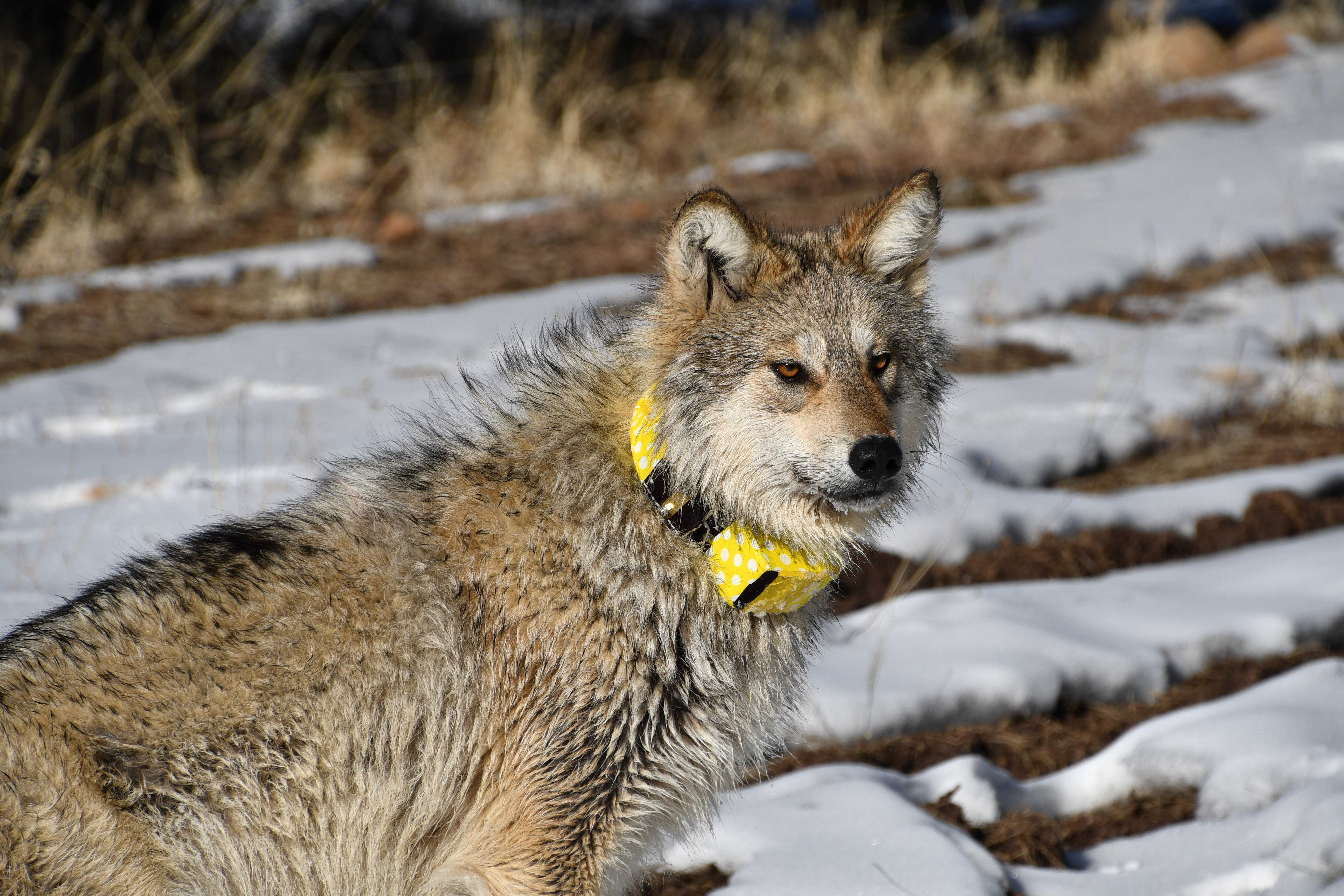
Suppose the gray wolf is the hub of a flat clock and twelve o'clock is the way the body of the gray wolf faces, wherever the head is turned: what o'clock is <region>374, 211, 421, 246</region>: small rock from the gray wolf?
The small rock is roughly at 9 o'clock from the gray wolf.

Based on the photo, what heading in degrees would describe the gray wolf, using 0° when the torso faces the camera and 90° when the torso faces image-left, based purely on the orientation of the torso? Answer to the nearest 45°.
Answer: approximately 270°
